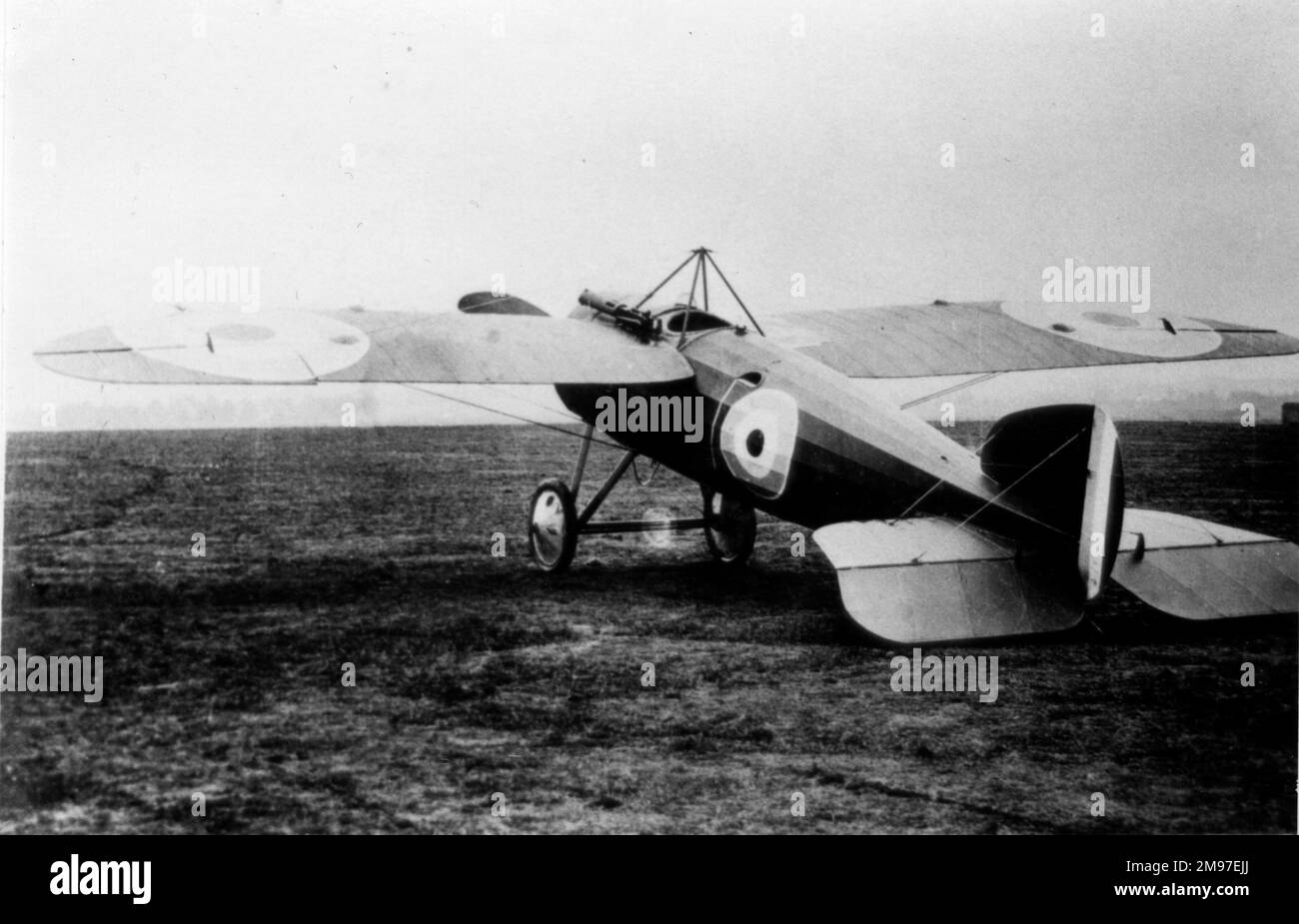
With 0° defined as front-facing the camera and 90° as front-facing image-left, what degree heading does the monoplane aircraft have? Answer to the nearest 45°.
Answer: approximately 135°
